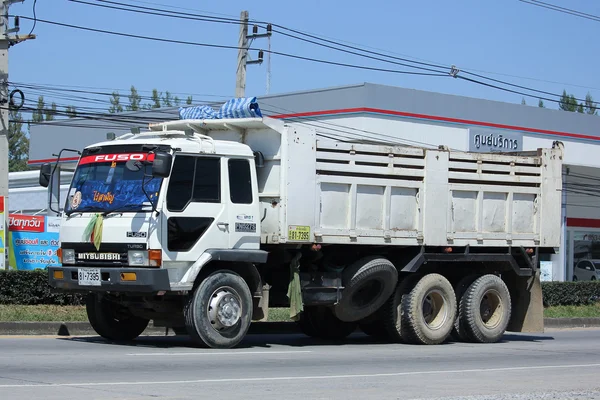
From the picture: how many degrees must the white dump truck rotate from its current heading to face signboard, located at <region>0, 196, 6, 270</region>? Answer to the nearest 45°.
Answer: approximately 90° to its right

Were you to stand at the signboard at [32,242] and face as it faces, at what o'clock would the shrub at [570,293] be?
The shrub is roughly at 9 o'clock from the signboard.

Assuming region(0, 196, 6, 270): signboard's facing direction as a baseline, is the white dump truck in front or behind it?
in front

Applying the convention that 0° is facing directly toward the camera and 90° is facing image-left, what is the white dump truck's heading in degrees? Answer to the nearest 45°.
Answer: approximately 45°

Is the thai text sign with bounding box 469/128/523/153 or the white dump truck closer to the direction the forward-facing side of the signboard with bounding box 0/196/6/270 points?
the white dump truck

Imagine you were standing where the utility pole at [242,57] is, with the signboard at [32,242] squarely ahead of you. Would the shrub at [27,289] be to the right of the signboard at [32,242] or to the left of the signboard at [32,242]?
left

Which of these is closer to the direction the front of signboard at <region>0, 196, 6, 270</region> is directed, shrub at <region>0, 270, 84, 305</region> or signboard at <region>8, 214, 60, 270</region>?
the shrub

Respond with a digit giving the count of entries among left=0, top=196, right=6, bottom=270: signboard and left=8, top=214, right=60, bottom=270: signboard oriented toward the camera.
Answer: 2

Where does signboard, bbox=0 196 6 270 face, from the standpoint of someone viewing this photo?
facing the viewer

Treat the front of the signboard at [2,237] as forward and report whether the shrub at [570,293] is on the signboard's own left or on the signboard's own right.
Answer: on the signboard's own left

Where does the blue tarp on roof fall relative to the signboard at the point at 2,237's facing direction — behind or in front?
in front
